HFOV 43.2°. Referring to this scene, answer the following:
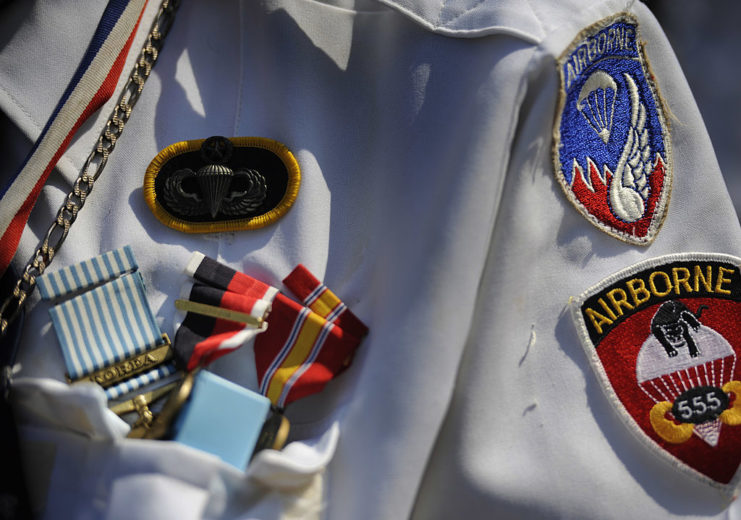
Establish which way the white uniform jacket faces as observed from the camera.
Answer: facing the viewer and to the left of the viewer
